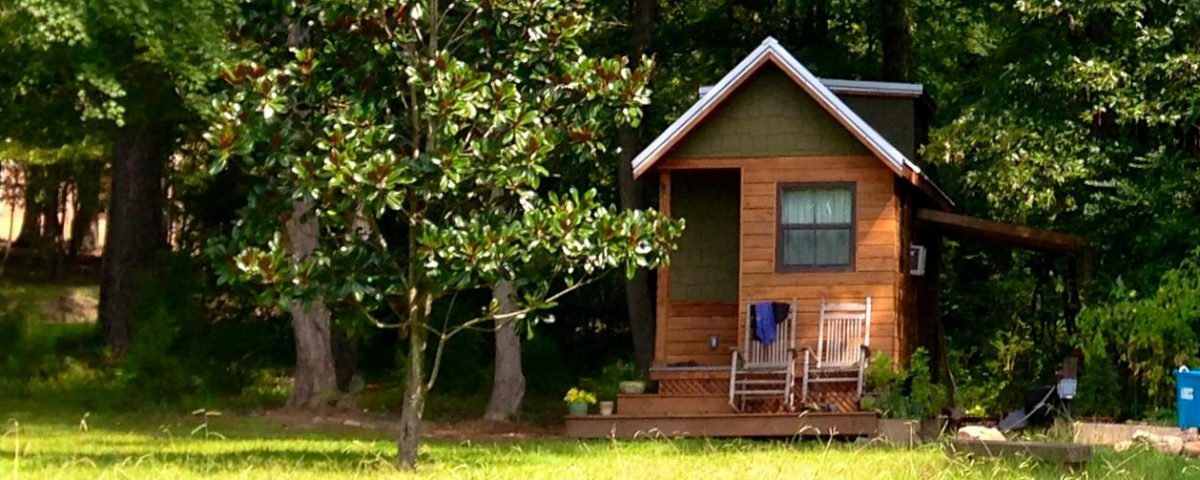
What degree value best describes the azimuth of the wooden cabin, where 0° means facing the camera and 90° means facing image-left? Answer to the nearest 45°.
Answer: approximately 0°

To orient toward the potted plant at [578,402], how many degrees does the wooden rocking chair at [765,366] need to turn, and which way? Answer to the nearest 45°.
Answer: approximately 90° to its right

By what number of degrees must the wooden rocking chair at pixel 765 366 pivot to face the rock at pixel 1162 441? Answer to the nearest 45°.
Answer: approximately 45° to its left

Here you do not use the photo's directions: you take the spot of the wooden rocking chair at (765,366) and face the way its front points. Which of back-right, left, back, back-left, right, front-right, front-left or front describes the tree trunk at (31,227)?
back-right

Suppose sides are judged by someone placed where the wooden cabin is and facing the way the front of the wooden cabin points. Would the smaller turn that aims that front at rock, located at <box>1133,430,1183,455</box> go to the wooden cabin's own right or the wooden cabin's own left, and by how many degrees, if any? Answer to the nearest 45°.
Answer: approximately 45° to the wooden cabin's own left

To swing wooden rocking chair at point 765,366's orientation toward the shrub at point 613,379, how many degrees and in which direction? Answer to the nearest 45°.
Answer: approximately 135° to its right

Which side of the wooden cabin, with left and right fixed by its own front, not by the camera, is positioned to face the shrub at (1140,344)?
left

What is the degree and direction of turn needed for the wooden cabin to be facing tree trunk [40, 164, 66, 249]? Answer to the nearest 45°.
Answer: approximately 135° to its right

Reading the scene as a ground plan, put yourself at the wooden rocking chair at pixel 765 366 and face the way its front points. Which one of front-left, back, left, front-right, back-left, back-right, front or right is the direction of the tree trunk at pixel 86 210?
back-right
